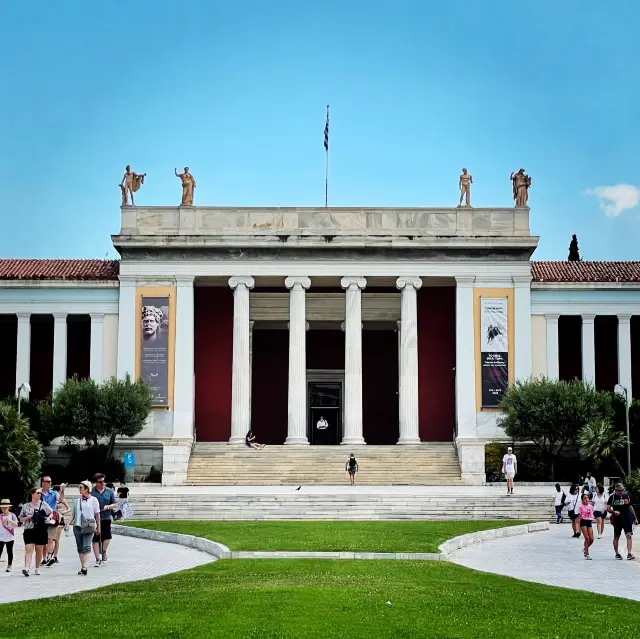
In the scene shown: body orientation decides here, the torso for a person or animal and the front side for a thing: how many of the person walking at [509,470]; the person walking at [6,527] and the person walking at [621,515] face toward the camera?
3

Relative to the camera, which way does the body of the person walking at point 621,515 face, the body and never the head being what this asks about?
toward the camera

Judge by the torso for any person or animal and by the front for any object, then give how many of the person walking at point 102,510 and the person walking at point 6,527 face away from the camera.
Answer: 0

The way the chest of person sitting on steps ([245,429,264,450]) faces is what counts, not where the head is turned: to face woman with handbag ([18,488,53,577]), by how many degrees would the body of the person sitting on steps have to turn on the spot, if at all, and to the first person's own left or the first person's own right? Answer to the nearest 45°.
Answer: approximately 45° to the first person's own right

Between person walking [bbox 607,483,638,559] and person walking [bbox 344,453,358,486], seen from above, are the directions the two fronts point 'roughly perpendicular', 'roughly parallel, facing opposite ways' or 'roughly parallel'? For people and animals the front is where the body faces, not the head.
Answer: roughly parallel, facing opposite ways

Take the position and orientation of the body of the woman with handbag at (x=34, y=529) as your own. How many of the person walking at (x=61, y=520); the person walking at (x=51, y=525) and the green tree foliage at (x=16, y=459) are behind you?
3

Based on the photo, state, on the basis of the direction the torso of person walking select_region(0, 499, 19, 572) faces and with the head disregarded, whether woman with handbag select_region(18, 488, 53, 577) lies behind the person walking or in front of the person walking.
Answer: in front

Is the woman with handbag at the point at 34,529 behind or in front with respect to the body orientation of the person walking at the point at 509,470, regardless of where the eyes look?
in front

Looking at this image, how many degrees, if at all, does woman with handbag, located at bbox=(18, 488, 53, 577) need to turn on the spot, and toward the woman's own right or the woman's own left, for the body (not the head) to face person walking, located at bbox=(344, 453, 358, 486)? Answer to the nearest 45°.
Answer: approximately 135° to the woman's own left

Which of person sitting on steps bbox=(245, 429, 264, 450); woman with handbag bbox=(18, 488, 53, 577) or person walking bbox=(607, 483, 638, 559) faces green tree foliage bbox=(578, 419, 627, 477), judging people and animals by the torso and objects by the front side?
the person sitting on steps

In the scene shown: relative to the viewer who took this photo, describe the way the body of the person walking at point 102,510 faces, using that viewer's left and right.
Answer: facing the viewer

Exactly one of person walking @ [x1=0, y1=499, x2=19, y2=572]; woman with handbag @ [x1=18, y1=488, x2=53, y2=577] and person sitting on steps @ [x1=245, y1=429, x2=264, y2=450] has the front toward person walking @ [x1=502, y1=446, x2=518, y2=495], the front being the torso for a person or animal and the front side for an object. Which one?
the person sitting on steps

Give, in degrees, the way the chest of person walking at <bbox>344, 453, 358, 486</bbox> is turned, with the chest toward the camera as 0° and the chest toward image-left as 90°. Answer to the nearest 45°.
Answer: approximately 180°

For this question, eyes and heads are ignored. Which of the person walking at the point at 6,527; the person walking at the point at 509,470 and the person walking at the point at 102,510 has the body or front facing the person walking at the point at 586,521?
the person walking at the point at 509,470

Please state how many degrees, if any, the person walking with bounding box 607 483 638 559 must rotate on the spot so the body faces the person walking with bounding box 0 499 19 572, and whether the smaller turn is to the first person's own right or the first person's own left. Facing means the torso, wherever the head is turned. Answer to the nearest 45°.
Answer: approximately 45° to the first person's own right

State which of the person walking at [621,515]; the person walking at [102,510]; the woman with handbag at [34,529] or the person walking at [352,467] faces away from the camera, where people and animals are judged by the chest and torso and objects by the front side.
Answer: the person walking at [352,467]

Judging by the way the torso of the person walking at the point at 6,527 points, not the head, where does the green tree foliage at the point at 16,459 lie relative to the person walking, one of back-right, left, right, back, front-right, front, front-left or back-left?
back

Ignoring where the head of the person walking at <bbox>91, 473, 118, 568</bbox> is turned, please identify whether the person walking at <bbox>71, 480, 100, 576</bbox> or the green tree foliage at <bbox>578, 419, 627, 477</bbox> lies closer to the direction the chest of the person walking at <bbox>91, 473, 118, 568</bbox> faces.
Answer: the person walking
